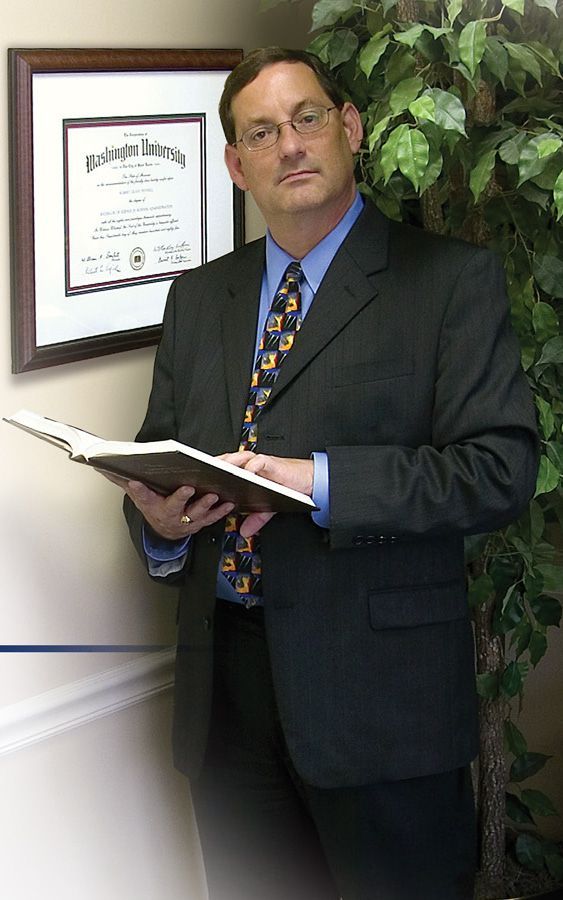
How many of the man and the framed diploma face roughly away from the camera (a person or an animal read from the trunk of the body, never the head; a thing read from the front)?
0

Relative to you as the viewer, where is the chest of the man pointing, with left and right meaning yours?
facing the viewer and to the left of the viewer
